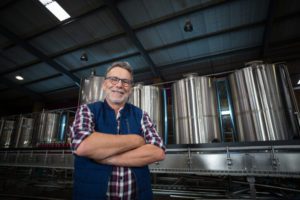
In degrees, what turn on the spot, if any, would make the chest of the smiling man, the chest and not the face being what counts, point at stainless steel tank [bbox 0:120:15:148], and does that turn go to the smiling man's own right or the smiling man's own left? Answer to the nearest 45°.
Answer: approximately 135° to the smiling man's own right

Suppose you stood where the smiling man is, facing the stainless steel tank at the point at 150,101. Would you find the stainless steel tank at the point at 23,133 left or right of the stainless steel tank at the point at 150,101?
left

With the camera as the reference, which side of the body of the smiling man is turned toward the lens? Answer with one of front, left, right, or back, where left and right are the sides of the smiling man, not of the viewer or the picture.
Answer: front

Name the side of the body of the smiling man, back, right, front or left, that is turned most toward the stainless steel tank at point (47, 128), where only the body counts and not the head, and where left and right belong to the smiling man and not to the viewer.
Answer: back

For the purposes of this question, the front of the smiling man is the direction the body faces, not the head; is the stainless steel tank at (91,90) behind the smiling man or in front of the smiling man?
behind

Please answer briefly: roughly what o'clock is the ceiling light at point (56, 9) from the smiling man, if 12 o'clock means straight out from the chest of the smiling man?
The ceiling light is roughly at 5 o'clock from the smiling man.

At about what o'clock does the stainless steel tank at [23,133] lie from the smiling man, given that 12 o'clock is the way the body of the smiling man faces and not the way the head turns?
The stainless steel tank is roughly at 5 o'clock from the smiling man.

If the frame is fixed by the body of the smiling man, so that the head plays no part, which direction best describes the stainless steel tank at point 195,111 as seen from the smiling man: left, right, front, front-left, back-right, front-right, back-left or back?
back-left
